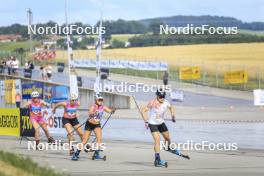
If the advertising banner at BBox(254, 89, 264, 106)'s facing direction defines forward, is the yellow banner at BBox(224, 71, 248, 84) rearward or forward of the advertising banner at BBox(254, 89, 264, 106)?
rearward

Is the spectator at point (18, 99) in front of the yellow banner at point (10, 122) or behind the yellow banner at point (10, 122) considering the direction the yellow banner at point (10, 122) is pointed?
behind

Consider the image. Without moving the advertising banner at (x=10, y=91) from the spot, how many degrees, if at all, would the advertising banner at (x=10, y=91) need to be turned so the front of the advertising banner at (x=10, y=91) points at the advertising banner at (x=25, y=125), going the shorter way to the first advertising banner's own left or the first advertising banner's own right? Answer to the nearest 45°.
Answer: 0° — it already faces it

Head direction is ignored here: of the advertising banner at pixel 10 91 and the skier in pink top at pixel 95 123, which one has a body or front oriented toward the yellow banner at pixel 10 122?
the advertising banner

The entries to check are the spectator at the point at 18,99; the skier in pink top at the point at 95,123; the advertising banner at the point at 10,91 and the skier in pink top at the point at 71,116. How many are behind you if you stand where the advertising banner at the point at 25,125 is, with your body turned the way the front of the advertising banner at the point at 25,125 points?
2
